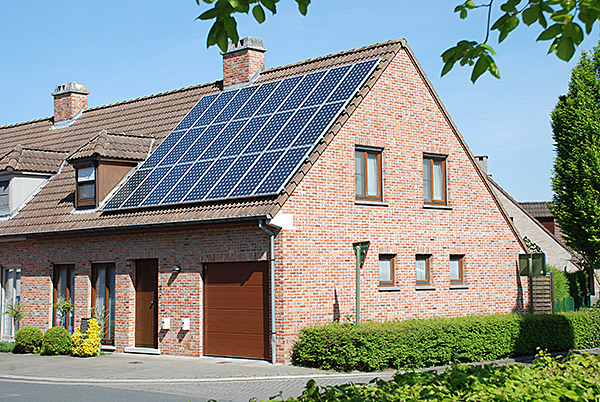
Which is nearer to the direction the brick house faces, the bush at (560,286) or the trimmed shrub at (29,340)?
the trimmed shrub

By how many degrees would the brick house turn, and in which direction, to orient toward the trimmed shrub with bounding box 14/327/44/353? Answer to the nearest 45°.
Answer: approximately 45° to its right

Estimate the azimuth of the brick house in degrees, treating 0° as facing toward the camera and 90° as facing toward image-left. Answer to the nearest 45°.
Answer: approximately 45°

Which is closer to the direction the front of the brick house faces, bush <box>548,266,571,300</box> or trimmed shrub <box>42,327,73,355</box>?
the trimmed shrub

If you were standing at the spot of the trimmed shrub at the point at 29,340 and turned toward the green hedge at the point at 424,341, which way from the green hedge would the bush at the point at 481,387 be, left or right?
right

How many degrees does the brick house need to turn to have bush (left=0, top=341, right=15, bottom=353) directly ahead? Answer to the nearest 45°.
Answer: approximately 45° to its right
